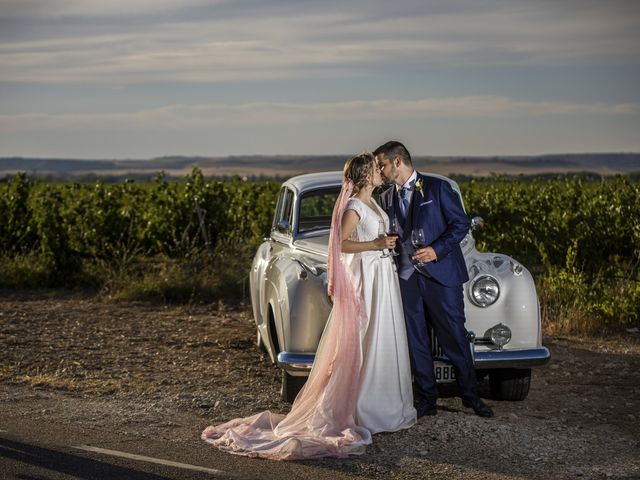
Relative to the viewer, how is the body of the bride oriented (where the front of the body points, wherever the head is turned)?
to the viewer's right

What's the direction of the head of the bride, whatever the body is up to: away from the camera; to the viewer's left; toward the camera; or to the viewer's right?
to the viewer's right

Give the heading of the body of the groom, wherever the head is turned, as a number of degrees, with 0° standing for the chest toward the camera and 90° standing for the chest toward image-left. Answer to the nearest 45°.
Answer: approximately 45°

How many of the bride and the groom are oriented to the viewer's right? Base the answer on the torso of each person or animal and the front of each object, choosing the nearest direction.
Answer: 1

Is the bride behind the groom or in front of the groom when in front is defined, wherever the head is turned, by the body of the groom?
in front

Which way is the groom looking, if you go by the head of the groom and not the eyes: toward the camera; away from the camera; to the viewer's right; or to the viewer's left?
to the viewer's left

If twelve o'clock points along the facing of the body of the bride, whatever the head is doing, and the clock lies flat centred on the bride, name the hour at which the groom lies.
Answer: The groom is roughly at 11 o'clock from the bride.
